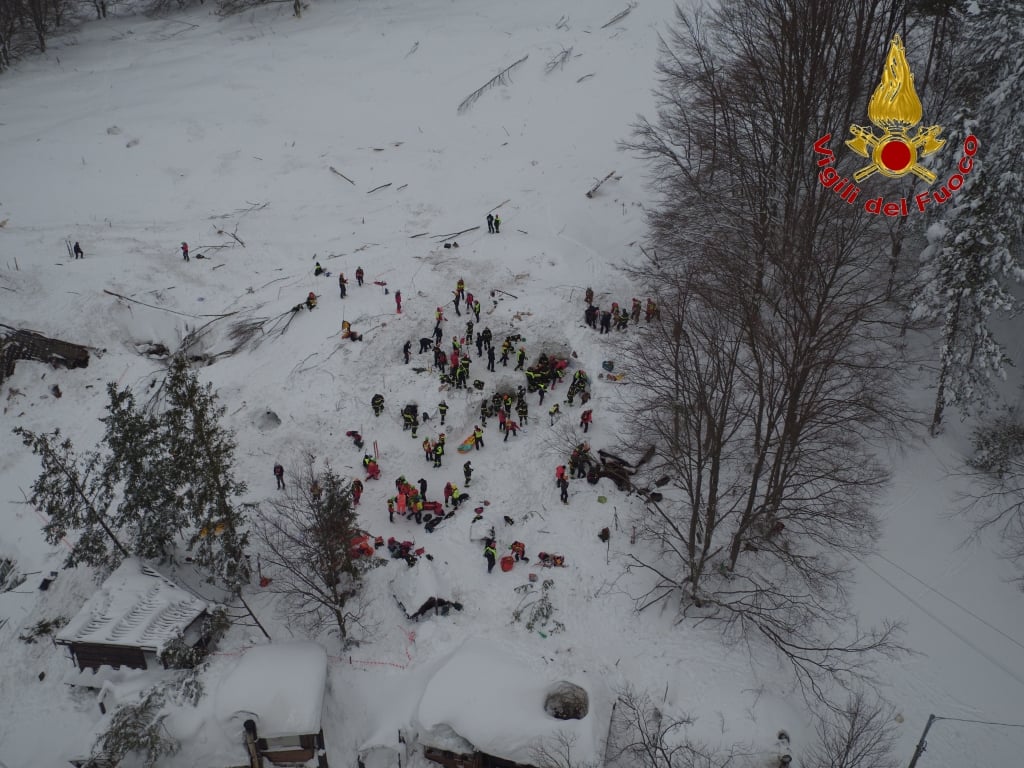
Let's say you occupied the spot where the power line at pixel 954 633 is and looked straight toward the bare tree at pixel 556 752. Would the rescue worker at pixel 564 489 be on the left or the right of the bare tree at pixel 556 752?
right

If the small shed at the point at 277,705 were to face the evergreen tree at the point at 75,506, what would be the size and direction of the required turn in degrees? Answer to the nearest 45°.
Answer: approximately 135° to its right

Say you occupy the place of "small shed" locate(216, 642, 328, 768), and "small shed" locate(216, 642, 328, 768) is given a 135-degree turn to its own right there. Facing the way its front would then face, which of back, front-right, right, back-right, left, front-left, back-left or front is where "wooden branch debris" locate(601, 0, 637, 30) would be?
right

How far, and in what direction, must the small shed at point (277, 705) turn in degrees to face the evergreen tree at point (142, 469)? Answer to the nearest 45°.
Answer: approximately 180°

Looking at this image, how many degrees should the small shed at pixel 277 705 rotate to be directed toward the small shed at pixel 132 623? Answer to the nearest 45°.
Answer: approximately 135° to its right

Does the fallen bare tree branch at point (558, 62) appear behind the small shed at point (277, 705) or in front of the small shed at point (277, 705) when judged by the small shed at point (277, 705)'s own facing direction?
behind

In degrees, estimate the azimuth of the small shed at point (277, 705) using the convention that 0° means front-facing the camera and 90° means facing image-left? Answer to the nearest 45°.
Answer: approximately 0°

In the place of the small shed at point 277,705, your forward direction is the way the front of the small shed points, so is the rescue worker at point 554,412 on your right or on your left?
on your left
